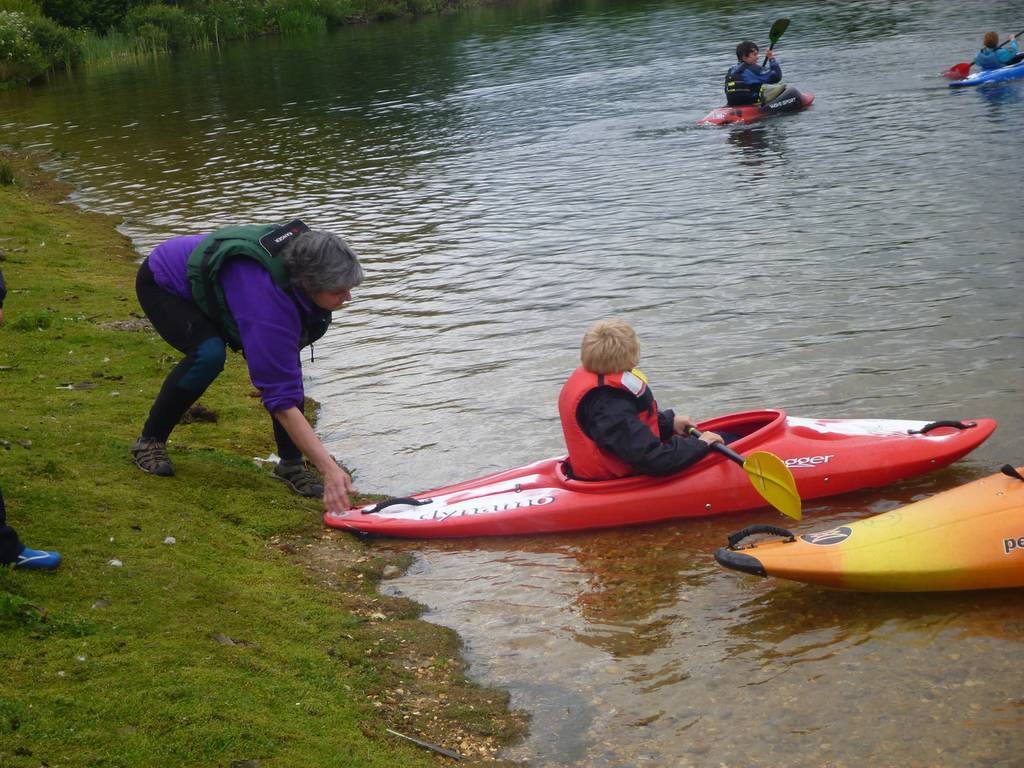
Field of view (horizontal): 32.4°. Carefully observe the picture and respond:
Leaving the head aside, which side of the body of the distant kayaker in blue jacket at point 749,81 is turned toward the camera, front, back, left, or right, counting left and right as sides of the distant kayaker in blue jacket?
right

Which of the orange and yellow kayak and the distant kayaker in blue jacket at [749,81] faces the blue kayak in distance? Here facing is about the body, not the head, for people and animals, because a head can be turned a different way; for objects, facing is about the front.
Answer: the distant kayaker in blue jacket

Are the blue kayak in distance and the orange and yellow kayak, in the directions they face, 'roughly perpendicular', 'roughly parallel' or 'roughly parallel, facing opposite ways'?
roughly parallel

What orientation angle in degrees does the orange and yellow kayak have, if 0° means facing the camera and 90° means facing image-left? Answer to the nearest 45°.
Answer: approximately 90°

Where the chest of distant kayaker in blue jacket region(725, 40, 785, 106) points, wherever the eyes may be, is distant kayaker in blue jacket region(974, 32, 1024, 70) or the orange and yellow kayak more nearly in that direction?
the distant kayaker in blue jacket

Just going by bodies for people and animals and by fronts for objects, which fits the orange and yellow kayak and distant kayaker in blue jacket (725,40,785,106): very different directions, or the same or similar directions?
very different directions

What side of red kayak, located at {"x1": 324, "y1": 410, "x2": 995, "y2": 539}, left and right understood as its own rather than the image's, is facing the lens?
right

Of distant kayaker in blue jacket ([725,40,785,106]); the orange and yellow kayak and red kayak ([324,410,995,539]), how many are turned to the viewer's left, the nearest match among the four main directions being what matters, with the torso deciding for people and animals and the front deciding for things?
1
